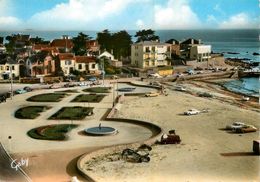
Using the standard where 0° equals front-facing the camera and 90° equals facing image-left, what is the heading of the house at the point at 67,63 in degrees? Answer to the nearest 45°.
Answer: approximately 0°

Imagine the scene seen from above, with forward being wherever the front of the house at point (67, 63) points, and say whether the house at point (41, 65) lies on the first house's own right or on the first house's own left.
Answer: on the first house's own right

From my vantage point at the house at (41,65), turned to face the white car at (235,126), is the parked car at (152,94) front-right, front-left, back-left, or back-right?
front-left

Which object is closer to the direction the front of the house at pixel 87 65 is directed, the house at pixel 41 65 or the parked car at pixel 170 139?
the parked car

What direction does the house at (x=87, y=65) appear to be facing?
toward the camera

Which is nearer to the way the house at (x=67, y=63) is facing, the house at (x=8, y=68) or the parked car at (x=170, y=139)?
the parked car

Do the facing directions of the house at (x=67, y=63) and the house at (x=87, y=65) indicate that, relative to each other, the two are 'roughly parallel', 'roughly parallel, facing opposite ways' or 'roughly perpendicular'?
roughly parallel

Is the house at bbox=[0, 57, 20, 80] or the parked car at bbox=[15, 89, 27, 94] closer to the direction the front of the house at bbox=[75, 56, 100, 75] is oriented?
the parked car

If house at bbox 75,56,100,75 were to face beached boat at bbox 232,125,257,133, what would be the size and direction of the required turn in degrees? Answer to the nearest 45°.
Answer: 0° — it already faces it

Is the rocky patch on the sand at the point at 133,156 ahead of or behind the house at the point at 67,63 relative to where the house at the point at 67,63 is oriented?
ahead

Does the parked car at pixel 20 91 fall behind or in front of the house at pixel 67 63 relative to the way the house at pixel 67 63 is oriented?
in front

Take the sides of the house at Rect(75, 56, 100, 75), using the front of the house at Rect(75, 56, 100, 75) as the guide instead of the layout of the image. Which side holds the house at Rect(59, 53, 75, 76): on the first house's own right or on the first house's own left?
on the first house's own right

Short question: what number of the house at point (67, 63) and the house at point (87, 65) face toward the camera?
2
